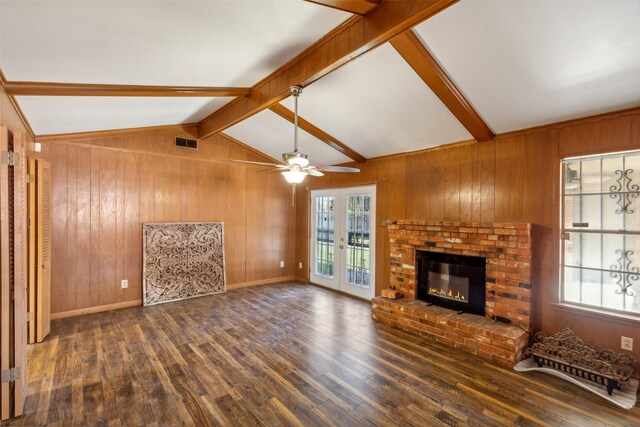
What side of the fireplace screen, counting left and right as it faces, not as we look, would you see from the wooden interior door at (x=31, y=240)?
front

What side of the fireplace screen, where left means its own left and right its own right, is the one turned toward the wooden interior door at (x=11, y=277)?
front

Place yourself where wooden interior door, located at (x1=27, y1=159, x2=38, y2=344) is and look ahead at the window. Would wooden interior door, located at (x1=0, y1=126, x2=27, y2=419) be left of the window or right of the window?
right

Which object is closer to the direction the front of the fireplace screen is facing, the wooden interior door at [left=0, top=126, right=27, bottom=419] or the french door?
the wooden interior door

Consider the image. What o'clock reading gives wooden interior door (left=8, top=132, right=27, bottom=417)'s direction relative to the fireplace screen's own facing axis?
The wooden interior door is roughly at 12 o'clock from the fireplace screen.

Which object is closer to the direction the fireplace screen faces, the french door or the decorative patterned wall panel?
the decorative patterned wall panel

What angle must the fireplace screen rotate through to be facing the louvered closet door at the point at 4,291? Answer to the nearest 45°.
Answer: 0° — it already faces it

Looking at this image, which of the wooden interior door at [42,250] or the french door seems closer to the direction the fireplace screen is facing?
the wooden interior door

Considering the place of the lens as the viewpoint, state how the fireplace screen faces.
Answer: facing the viewer and to the left of the viewer
